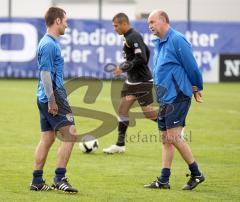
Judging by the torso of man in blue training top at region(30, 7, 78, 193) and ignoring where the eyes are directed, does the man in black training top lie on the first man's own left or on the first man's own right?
on the first man's own left

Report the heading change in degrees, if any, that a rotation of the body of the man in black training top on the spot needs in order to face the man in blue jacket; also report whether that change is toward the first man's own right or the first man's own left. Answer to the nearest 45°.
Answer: approximately 90° to the first man's own left

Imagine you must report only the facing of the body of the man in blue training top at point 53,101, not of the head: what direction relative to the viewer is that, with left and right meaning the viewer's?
facing to the right of the viewer

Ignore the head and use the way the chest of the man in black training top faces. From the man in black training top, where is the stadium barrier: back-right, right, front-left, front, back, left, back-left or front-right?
right

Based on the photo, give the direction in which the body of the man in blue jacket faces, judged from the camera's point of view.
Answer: to the viewer's left

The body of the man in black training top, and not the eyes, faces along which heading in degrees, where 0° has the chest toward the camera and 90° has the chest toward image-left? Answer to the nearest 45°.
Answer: approximately 90°

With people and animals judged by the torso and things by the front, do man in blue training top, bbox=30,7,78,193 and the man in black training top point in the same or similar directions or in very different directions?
very different directions

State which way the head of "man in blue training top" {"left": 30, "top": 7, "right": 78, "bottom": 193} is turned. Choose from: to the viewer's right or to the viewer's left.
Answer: to the viewer's right

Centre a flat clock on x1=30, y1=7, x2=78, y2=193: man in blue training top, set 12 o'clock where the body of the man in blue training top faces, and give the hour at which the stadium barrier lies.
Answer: The stadium barrier is roughly at 9 o'clock from the man in blue training top.
